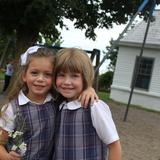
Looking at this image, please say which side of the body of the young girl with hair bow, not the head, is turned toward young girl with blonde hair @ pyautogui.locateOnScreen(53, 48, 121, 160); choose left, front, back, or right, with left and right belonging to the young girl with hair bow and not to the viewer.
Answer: left

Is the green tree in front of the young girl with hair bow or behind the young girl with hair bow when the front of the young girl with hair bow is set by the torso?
behind

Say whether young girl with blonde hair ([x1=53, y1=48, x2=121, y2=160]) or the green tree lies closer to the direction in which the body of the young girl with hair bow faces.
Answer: the young girl with blonde hair

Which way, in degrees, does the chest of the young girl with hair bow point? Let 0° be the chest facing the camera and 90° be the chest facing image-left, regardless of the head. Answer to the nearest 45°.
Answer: approximately 0°

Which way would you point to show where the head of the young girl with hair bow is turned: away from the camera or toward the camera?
toward the camera
